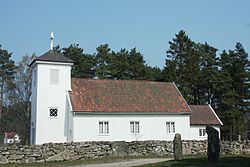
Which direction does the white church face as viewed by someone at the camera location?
facing to the left of the viewer
